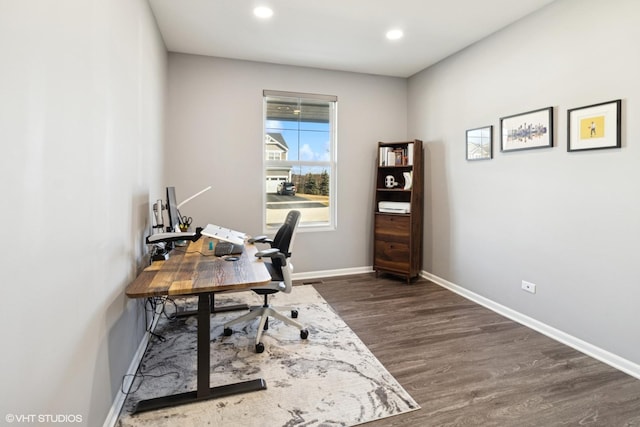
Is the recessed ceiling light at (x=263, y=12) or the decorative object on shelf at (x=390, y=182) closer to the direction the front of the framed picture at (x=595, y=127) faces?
the recessed ceiling light

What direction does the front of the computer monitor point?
to the viewer's right

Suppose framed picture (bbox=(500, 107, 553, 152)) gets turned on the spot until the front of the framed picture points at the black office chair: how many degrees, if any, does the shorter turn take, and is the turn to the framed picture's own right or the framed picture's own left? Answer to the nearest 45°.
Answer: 0° — it already faces it

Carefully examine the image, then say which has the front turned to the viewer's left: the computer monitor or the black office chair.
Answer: the black office chair

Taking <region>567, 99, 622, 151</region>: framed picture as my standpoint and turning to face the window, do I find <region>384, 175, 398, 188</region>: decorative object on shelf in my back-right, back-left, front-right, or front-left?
front-right

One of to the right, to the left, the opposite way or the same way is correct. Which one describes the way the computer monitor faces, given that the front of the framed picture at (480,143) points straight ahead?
the opposite way

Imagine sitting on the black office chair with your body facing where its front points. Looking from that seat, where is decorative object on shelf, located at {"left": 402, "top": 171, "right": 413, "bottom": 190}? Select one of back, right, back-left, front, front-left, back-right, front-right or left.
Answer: back-right

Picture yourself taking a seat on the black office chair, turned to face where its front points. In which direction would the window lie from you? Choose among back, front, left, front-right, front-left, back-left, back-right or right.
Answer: right

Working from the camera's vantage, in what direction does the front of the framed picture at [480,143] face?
facing the viewer and to the left of the viewer

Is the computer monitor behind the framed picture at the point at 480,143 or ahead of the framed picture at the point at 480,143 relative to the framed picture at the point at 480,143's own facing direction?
ahead

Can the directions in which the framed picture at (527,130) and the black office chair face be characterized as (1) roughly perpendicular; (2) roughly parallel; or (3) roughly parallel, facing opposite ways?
roughly parallel

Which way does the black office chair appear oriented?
to the viewer's left

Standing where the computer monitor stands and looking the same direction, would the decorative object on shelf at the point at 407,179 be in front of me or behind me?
in front

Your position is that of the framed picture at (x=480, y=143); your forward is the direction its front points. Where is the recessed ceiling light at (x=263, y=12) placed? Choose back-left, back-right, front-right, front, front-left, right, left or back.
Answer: front

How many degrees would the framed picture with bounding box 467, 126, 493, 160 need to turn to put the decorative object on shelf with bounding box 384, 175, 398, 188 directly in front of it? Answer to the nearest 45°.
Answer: approximately 90° to its right

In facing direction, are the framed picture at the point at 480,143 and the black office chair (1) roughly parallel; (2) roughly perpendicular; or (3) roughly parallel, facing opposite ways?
roughly parallel
